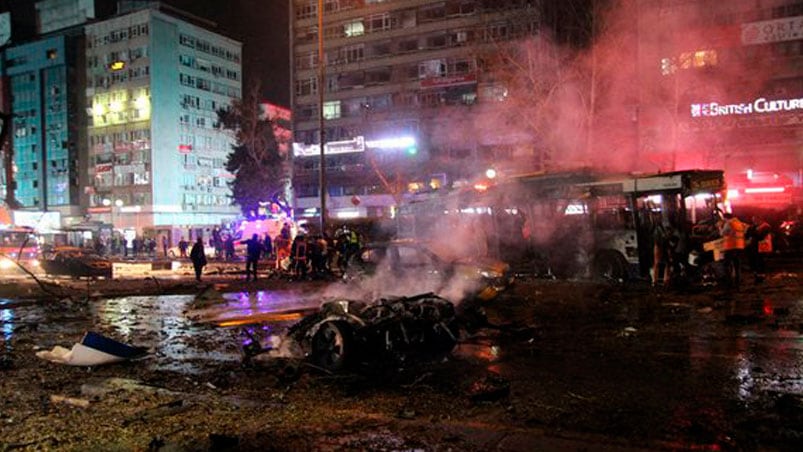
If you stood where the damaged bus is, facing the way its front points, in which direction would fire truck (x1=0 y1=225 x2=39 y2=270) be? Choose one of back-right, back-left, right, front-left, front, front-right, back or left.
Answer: back-right

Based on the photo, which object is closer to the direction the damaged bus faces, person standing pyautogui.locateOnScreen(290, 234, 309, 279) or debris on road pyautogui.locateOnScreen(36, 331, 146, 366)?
the debris on road

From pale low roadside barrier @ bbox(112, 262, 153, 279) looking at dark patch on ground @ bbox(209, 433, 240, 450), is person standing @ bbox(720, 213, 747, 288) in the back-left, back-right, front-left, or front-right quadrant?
front-left

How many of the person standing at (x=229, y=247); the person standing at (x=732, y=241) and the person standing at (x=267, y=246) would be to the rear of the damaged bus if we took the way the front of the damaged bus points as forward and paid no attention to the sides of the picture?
2

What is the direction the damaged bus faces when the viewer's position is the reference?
facing the viewer and to the right of the viewer

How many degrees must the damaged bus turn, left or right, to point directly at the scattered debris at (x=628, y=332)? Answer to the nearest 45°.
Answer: approximately 45° to its right

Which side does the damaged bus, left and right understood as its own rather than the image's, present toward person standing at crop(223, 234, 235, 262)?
back

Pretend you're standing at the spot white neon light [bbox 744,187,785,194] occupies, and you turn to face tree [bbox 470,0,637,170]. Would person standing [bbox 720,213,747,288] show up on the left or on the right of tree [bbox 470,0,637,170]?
left

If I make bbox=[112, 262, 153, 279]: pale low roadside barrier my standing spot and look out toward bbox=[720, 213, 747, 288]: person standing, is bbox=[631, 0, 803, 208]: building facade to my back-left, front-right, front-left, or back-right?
front-left
